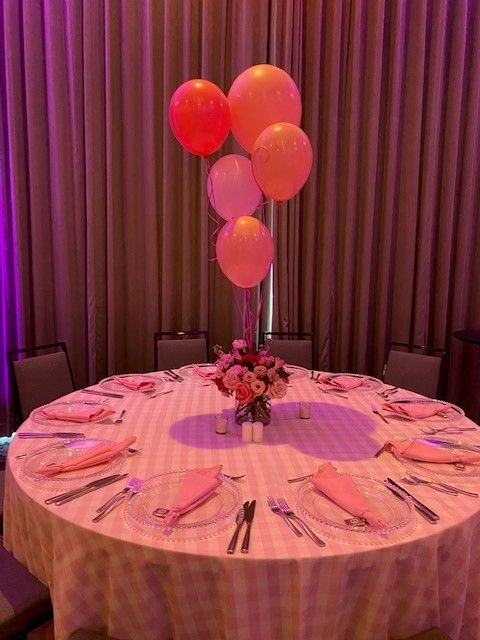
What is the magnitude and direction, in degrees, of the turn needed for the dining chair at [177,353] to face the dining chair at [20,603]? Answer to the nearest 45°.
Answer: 0° — it already faces it

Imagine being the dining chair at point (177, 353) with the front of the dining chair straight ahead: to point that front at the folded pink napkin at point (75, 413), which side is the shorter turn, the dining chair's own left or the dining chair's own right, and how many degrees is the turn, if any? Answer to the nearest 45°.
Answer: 0° — it already faces it

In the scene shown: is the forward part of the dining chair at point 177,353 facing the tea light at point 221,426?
yes

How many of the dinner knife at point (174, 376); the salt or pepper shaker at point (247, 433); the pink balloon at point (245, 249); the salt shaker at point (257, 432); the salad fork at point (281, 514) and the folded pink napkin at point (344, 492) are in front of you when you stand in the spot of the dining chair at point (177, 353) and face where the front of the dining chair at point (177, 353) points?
6

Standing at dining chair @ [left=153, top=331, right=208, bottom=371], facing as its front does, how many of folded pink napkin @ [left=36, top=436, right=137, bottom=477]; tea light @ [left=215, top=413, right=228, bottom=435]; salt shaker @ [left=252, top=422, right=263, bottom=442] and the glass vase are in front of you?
4

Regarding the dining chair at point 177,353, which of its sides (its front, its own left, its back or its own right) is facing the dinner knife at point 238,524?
front

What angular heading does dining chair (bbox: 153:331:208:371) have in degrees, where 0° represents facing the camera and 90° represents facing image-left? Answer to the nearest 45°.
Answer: approximately 0°

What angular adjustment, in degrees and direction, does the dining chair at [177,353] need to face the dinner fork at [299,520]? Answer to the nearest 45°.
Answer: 0° — it already faces it

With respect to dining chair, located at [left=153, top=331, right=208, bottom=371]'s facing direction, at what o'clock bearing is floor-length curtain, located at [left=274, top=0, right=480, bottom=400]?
The floor-length curtain is roughly at 8 o'clock from the dining chair.

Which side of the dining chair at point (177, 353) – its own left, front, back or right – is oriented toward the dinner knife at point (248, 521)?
front

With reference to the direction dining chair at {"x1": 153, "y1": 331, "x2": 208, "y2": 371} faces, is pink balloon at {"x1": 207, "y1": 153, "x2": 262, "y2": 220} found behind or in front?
in front

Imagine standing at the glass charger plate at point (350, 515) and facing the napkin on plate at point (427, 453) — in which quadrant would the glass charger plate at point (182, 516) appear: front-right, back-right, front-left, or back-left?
back-left
